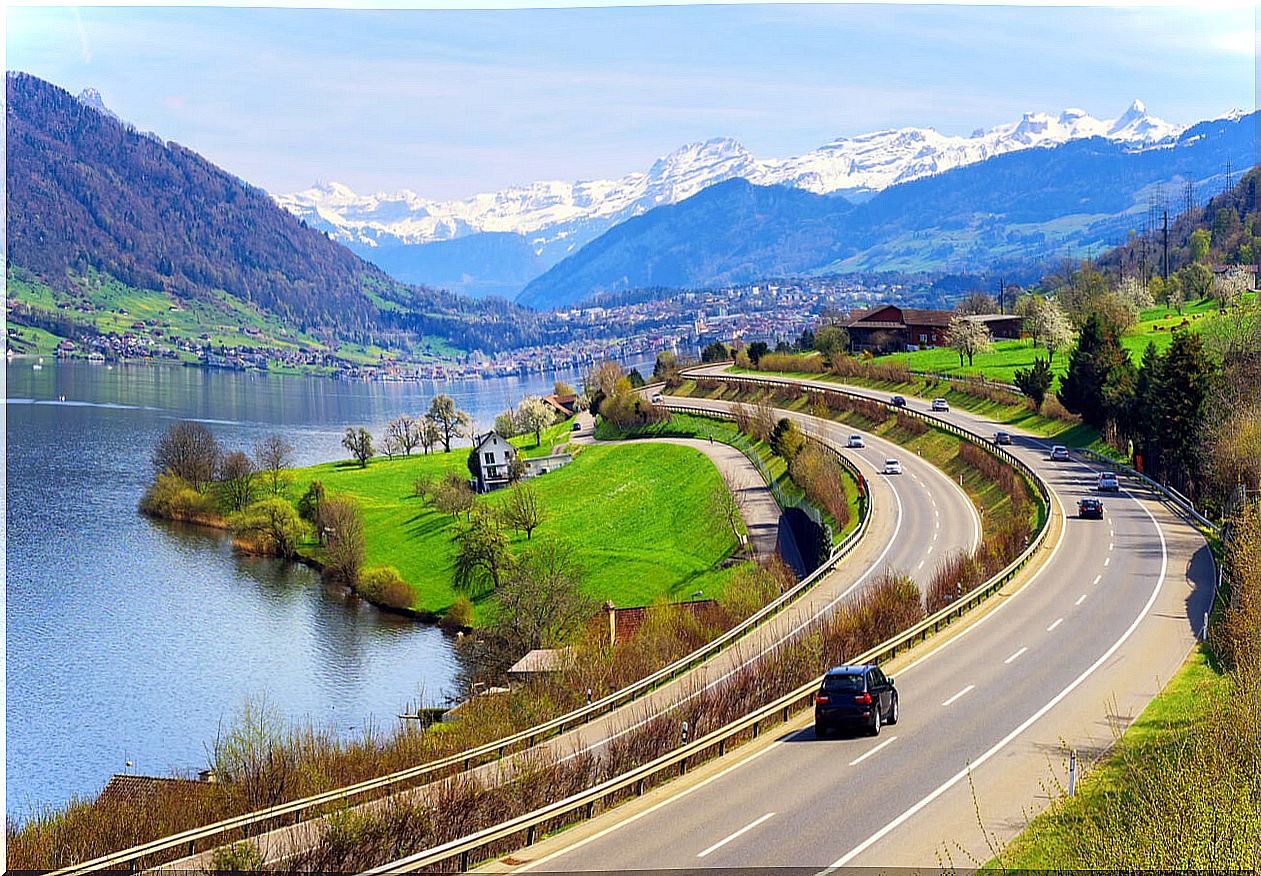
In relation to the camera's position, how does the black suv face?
facing away from the viewer and to the right of the viewer

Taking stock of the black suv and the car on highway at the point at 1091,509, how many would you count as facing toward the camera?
0

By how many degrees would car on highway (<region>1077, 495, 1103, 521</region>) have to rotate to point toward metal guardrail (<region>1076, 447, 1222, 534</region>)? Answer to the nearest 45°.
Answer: approximately 45° to its right

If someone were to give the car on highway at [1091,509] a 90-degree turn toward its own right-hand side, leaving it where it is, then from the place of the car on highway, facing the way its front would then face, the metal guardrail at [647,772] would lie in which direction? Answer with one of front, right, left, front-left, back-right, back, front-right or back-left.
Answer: right

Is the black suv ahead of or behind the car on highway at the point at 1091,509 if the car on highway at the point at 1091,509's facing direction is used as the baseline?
behind

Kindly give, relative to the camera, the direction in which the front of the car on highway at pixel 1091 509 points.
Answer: facing away from the viewer

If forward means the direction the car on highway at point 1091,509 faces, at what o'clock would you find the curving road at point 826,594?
The curving road is roughly at 7 o'clock from the car on highway.

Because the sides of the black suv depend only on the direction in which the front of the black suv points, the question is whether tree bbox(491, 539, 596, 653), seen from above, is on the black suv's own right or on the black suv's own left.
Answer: on the black suv's own left

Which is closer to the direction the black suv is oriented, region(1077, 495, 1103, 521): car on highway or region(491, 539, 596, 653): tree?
the car on highway

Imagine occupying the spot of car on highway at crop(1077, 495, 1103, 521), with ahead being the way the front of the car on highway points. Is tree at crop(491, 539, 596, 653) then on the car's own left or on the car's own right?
on the car's own left
